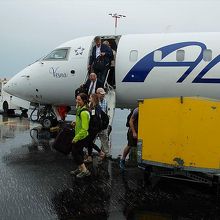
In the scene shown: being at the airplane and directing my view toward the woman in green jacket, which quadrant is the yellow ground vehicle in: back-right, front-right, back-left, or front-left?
front-left

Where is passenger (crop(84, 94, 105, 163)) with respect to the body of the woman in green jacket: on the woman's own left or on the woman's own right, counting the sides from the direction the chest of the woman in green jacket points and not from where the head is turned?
on the woman's own right

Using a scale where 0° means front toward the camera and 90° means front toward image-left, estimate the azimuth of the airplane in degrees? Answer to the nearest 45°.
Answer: approximately 90°
